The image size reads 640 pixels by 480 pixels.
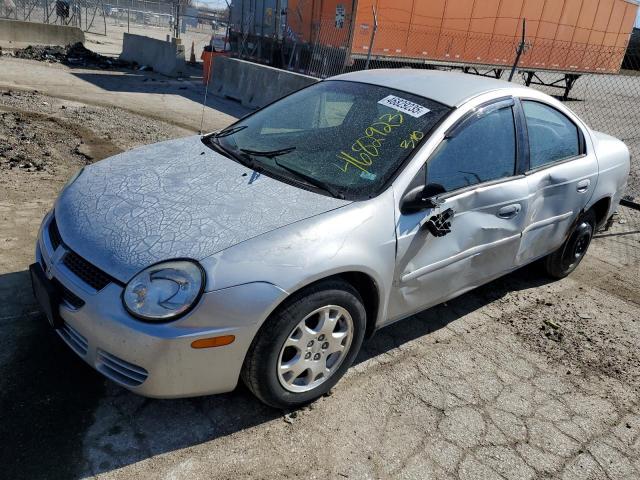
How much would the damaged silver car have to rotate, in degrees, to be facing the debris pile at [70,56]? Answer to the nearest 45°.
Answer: approximately 90° to its right

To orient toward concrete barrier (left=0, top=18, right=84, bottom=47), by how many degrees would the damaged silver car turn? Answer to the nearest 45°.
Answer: approximately 90° to its right

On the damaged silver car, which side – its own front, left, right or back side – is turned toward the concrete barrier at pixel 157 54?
right

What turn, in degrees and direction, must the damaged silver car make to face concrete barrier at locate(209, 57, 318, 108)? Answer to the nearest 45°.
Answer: approximately 135° to its right

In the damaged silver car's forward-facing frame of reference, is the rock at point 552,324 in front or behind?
behind

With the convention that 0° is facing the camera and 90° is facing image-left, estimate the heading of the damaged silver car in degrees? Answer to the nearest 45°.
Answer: approximately 45°

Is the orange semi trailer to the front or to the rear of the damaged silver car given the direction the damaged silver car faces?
to the rear

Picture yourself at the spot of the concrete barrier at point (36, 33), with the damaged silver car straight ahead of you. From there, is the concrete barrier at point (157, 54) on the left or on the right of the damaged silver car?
left
